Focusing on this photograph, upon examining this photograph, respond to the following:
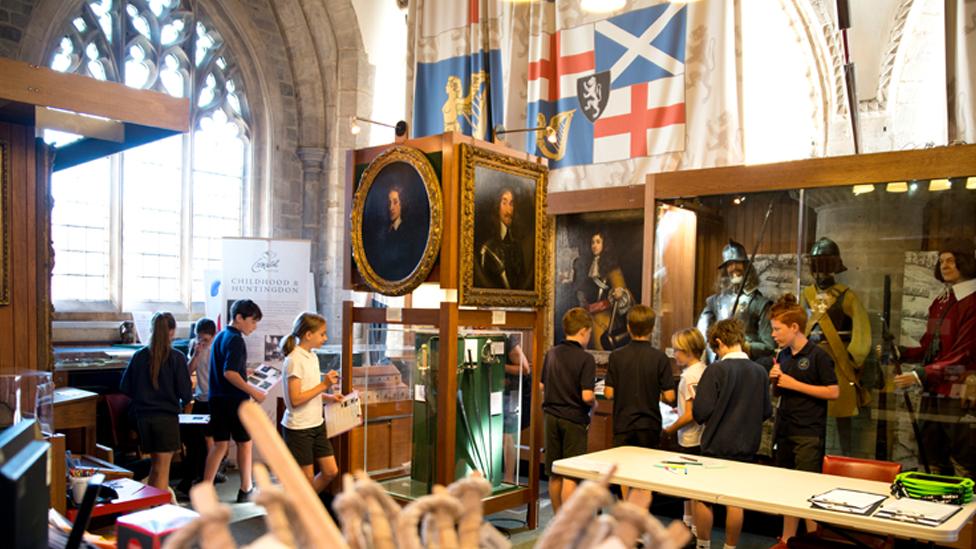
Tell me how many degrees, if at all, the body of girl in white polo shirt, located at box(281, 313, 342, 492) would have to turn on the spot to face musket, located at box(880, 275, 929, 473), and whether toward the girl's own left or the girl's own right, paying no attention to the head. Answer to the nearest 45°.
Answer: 0° — they already face it

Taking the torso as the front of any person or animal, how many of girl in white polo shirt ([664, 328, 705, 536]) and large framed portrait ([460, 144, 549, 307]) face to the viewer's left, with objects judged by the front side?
1

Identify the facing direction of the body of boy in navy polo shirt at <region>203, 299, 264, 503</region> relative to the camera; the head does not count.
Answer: to the viewer's right

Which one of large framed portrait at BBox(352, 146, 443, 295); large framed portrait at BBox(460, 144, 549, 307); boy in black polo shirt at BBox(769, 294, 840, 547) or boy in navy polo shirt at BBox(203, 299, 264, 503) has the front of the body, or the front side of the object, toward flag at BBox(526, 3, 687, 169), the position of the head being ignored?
the boy in navy polo shirt

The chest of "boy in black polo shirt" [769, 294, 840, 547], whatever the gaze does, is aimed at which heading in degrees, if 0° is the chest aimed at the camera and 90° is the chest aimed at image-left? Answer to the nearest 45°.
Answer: approximately 45°

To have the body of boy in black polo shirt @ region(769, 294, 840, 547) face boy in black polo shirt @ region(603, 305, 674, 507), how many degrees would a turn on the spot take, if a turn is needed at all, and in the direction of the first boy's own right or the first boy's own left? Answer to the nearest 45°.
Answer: approximately 45° to the first boy's own right

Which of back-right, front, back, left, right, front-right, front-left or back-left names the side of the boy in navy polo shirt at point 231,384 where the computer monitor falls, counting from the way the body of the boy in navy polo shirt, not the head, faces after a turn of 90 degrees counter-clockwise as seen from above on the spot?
back

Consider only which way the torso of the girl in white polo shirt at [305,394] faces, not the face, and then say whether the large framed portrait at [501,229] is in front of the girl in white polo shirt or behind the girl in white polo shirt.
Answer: in front

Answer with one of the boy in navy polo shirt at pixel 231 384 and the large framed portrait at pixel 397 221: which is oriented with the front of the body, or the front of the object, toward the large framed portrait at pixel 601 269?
the boy in navy polo shirt

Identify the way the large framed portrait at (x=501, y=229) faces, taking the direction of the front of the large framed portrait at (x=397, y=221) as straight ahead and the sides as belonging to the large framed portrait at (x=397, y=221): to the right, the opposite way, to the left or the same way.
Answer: to the left

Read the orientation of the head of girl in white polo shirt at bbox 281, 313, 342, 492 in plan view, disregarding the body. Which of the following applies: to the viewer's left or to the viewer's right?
to the viewer's right

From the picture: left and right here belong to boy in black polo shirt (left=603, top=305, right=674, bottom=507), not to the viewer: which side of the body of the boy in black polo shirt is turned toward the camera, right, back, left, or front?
back

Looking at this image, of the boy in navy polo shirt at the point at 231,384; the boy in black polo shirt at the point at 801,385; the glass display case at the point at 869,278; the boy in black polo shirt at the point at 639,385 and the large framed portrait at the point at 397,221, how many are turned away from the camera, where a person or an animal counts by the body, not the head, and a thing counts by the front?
1
